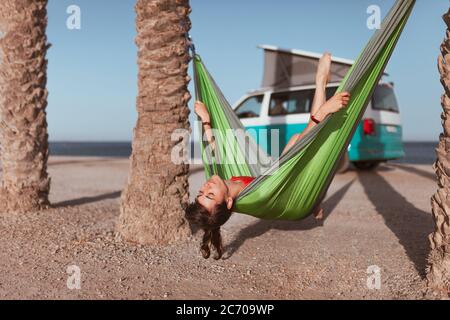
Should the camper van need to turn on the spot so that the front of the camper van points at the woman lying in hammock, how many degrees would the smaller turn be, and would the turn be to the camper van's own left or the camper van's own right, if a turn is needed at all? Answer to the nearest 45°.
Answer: approximately 135° to the camper van's own left

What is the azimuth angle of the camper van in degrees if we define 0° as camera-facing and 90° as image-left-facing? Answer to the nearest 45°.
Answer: approximately 135°

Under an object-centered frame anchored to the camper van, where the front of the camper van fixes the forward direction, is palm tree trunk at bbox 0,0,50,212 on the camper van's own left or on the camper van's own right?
on the camper van's own left

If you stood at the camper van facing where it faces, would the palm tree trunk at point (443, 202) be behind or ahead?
behind

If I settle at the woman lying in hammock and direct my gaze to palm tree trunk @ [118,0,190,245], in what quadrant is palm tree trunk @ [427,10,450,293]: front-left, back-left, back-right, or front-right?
back-right
